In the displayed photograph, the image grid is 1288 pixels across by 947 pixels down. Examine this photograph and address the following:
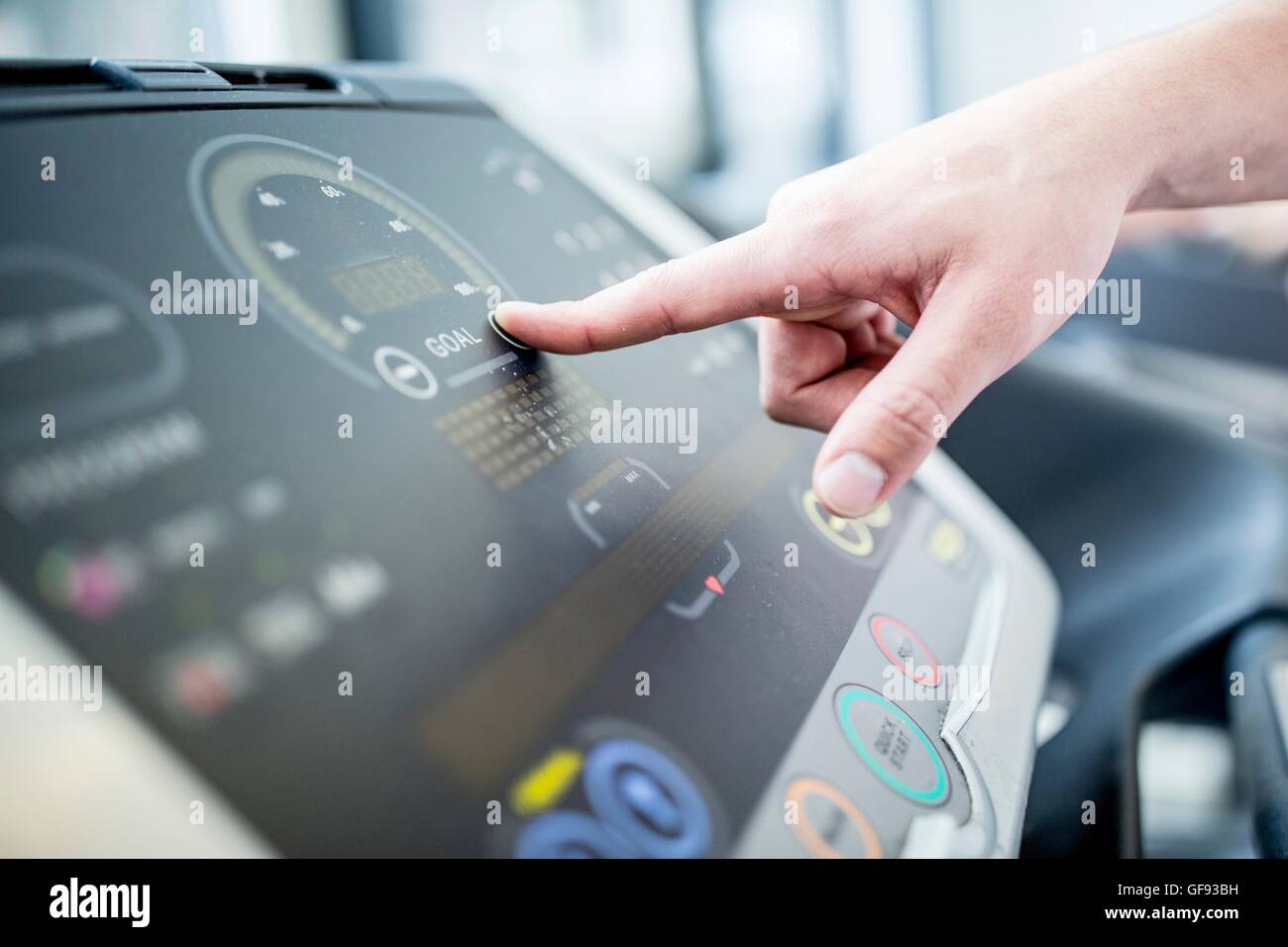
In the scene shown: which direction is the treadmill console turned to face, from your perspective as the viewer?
facing the viewer and to the right of the viewer
